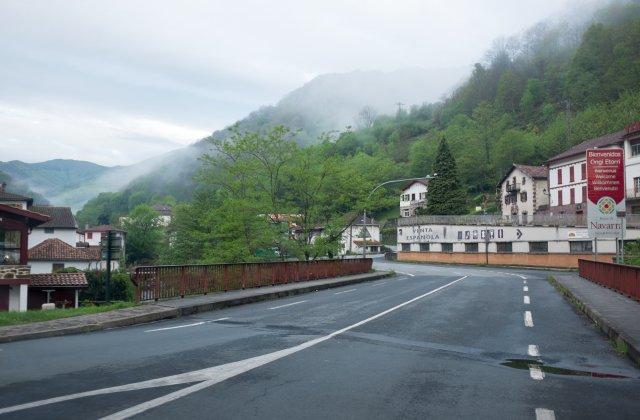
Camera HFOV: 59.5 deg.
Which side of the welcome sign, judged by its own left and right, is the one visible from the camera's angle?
front

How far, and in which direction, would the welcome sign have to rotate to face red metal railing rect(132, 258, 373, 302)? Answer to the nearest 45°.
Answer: approximately 45° to its right

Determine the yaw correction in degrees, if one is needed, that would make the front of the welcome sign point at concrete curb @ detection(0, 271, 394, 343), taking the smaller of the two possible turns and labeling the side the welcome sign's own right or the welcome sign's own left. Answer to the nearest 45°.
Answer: approximately 45° to the welcome sign's own right
